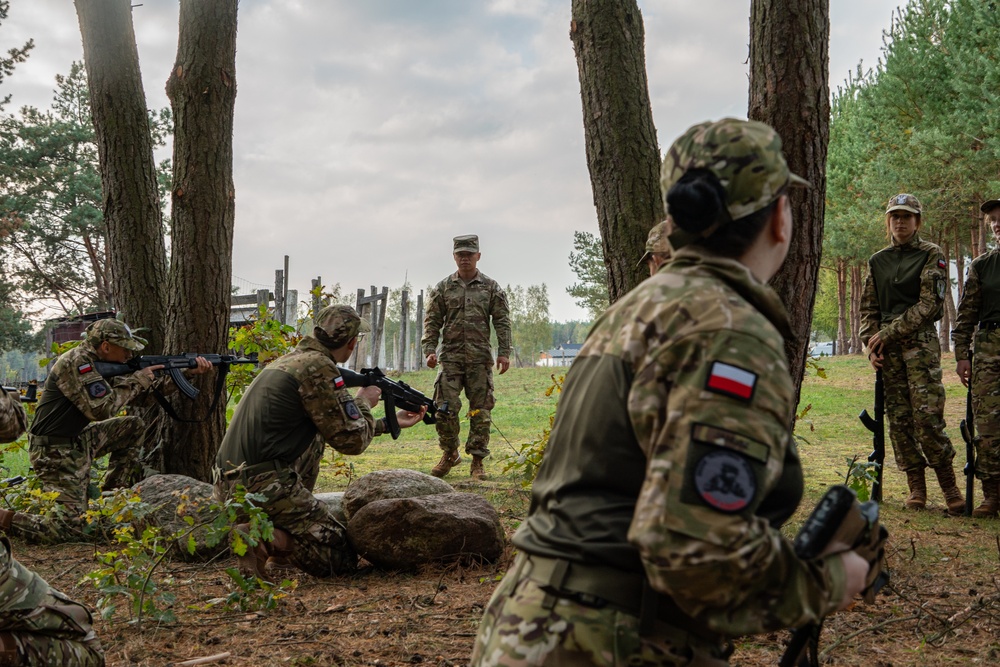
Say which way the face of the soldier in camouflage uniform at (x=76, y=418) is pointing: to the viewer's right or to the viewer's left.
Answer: to the viewer's right

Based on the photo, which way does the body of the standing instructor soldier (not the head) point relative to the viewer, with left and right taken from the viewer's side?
facing the viewer

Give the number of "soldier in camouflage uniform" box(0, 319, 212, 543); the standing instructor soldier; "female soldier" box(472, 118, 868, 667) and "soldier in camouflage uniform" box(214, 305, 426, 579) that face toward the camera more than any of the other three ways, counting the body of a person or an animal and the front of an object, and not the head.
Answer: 1

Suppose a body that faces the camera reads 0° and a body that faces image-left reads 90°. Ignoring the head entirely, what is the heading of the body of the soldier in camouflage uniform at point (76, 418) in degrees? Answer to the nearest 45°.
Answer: approximately 270°

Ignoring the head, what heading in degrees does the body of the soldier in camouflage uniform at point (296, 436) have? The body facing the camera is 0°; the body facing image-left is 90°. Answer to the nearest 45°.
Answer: approximately 225°

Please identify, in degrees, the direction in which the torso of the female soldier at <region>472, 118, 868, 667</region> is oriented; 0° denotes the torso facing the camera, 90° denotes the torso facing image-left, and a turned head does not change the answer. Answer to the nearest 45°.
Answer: approximately 225°

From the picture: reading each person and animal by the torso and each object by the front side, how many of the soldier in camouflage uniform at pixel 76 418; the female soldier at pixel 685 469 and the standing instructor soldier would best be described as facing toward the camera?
1

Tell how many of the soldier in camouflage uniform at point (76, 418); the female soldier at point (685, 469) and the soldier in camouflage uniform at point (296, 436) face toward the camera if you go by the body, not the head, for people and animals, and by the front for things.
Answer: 0

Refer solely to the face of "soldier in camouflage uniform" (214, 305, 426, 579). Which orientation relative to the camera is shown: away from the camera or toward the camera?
away from the camera

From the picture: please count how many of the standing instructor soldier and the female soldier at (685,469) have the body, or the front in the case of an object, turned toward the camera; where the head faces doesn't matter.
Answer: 1

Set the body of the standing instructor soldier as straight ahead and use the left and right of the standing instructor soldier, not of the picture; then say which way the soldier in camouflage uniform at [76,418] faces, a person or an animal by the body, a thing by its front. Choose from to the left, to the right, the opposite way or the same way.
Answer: to the left

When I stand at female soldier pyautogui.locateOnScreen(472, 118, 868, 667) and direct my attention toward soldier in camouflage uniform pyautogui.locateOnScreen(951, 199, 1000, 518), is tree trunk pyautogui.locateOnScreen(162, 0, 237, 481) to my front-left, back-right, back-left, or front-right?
front-left

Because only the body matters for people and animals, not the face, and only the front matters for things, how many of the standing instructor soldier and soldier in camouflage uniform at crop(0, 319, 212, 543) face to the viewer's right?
1

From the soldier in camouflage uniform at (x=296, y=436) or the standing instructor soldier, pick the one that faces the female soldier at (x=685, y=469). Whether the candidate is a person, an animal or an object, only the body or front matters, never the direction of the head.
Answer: the standing instructor soldier

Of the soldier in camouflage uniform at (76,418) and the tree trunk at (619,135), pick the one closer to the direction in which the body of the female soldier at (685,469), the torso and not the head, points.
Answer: the tree trunk
